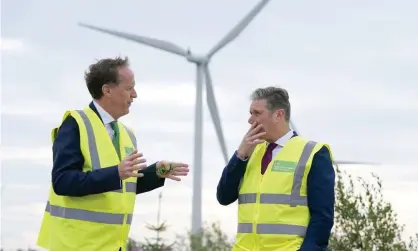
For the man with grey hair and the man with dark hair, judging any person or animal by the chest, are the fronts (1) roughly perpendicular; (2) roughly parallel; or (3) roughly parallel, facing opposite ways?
roughly perpendicular

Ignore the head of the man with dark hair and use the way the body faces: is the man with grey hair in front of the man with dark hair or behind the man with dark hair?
in front

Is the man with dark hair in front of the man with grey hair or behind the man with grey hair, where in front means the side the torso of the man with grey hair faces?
in front

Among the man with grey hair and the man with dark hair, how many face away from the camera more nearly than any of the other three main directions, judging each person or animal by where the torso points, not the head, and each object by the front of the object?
0
